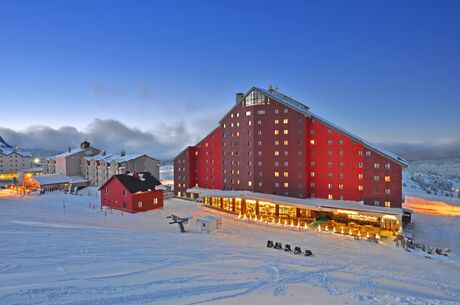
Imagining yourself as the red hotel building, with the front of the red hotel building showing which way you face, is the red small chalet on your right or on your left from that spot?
on your right

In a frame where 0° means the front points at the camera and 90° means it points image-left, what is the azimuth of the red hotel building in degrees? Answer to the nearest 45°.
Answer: approximately 0°
